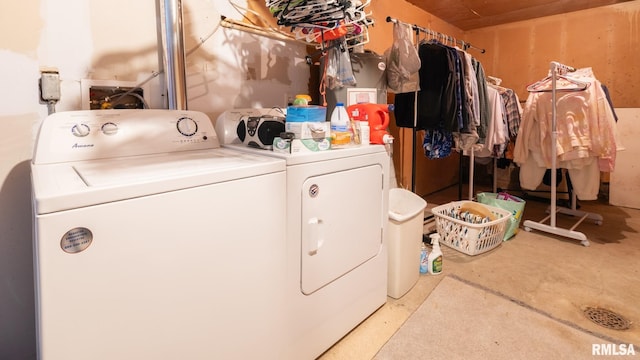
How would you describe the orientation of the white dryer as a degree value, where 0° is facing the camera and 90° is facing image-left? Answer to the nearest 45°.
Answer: approximately 315°

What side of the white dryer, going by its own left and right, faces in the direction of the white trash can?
left

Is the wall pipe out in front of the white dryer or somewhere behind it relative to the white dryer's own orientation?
behind

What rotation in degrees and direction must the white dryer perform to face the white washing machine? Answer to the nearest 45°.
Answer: approximately 90° to its right

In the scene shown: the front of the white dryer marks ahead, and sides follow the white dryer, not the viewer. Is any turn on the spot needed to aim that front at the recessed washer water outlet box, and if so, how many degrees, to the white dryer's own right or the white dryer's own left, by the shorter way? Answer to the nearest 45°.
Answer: approximately 135° to the white dryer's own right

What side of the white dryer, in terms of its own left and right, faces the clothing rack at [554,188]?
left
